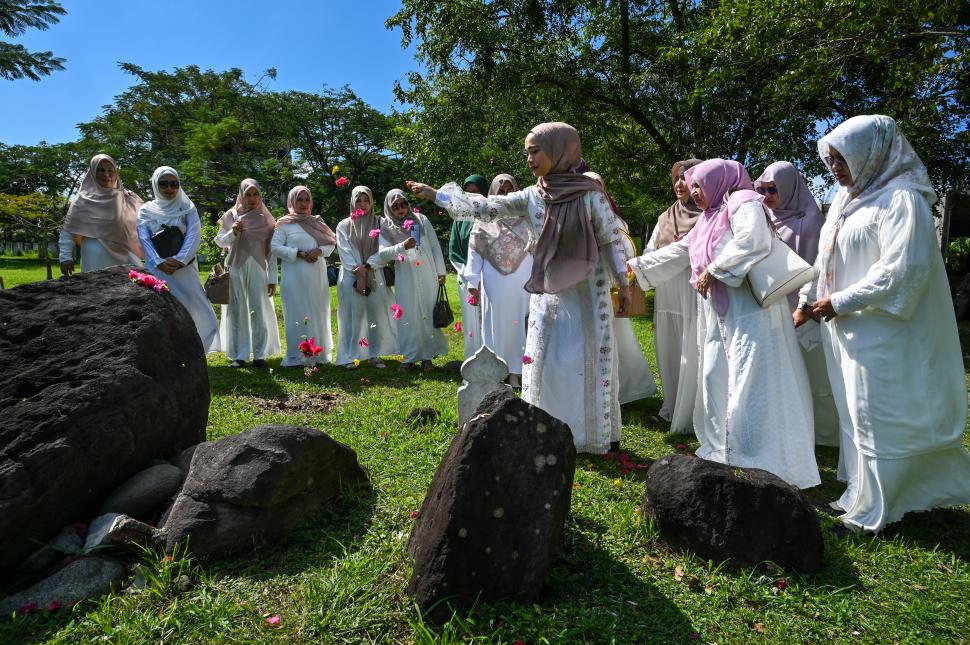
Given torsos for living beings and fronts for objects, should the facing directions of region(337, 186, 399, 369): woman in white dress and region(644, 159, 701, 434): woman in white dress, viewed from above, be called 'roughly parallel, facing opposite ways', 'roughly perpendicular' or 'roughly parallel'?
roughly perpendicular

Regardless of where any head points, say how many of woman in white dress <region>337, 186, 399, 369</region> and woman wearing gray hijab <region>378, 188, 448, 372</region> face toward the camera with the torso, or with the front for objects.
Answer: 2

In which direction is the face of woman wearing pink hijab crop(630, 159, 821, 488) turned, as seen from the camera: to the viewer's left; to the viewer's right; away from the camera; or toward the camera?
to the viewer's left

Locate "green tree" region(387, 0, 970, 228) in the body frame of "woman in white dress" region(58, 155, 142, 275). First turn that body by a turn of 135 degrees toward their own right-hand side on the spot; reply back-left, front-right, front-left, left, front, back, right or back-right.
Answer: back-right

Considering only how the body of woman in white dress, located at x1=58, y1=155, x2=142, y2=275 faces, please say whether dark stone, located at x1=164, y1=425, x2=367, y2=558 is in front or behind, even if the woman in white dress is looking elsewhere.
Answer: in front

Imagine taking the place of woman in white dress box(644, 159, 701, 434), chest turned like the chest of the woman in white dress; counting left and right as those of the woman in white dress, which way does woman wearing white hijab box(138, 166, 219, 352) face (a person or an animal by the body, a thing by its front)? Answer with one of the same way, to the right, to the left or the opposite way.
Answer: to the left

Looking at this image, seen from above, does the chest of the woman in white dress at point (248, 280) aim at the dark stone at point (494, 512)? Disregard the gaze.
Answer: yes

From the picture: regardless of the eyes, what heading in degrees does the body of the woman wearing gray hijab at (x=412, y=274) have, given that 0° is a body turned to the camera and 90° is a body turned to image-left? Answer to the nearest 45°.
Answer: approximately 0°
